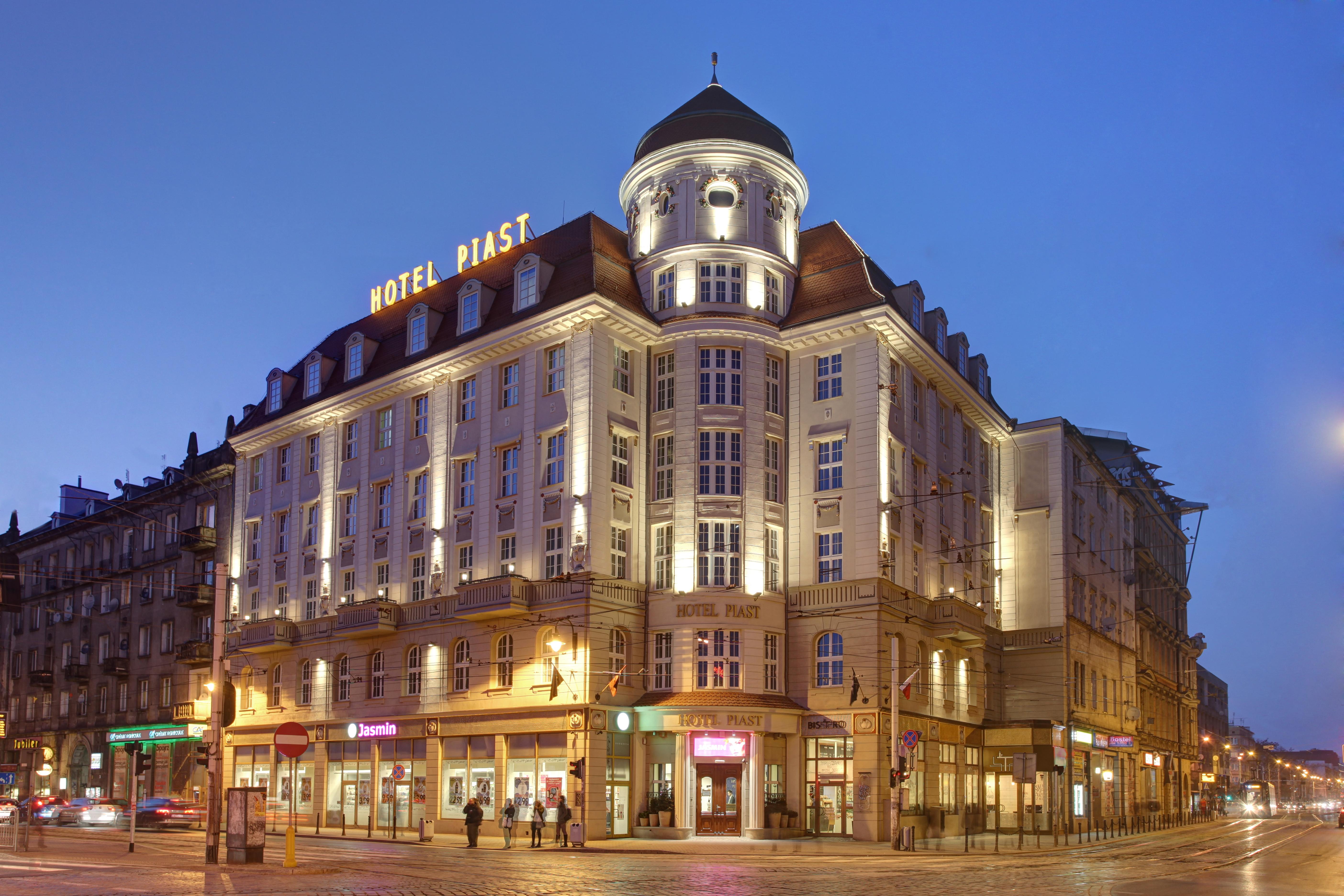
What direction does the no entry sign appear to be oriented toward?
toward the camera

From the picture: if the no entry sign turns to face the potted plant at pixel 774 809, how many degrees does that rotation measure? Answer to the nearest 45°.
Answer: approximately 135° to its left

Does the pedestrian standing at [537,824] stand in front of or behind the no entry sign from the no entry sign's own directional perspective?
behind

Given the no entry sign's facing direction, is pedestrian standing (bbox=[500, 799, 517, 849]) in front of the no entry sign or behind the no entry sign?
behind

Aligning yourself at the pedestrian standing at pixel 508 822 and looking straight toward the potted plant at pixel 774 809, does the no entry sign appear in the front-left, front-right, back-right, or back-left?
back-right
